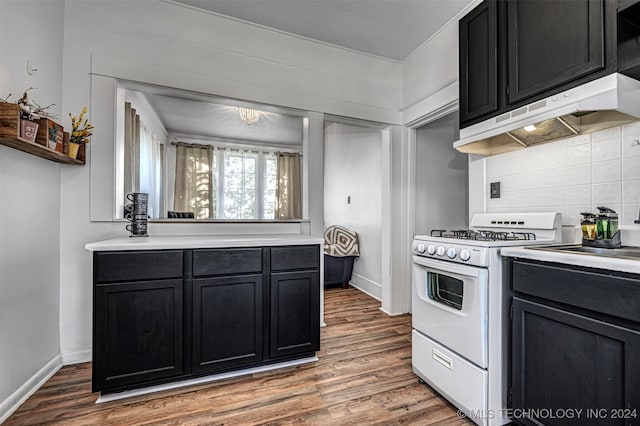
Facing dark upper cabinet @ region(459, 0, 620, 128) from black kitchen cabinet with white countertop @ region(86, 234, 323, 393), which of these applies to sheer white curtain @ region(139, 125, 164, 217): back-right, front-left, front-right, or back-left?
back-left

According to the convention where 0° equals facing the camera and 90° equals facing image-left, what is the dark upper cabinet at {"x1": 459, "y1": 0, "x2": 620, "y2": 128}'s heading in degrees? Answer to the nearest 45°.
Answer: approximately 45°

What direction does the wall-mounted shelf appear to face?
to the viewer's right

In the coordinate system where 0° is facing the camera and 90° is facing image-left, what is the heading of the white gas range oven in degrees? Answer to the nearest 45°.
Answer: approximately 45°

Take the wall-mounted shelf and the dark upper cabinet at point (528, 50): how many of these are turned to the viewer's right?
1

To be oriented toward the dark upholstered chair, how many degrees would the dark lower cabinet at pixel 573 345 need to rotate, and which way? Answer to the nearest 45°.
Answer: approximately 90° to its right
